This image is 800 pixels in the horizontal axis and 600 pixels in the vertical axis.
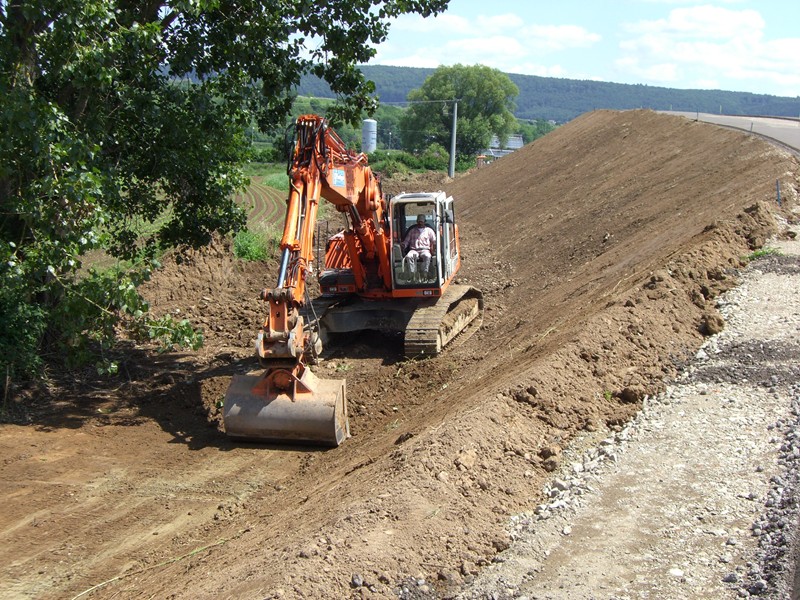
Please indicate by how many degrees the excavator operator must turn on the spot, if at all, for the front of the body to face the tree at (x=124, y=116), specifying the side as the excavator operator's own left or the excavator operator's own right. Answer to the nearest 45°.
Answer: approximately 45° to the excavator operator's own right

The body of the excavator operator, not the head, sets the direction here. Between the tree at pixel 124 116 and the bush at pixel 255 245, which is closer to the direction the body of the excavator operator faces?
the tree

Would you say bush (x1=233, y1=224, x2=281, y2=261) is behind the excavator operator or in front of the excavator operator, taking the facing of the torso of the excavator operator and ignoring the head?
behind

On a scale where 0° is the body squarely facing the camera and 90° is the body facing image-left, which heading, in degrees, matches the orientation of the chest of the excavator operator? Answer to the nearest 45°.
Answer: approximately 0°
